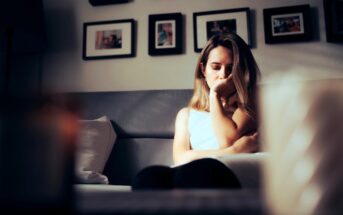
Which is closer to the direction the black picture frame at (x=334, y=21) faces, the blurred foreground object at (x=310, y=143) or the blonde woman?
the blurred foreground object

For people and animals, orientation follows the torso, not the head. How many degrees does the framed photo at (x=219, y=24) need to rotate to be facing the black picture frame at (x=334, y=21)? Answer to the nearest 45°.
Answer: approximately 90° to its left

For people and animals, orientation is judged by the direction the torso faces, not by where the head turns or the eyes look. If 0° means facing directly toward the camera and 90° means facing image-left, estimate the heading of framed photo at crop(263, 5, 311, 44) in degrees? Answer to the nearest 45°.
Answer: approximately 0°

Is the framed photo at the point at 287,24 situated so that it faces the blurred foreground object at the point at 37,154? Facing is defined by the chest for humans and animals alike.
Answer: yes

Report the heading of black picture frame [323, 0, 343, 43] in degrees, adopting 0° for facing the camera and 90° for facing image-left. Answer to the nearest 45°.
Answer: approximately 0°

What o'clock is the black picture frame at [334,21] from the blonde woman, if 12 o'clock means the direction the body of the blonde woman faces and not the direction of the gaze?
The black picture frame is roughly at 8 o'clock from the blonde woman.
